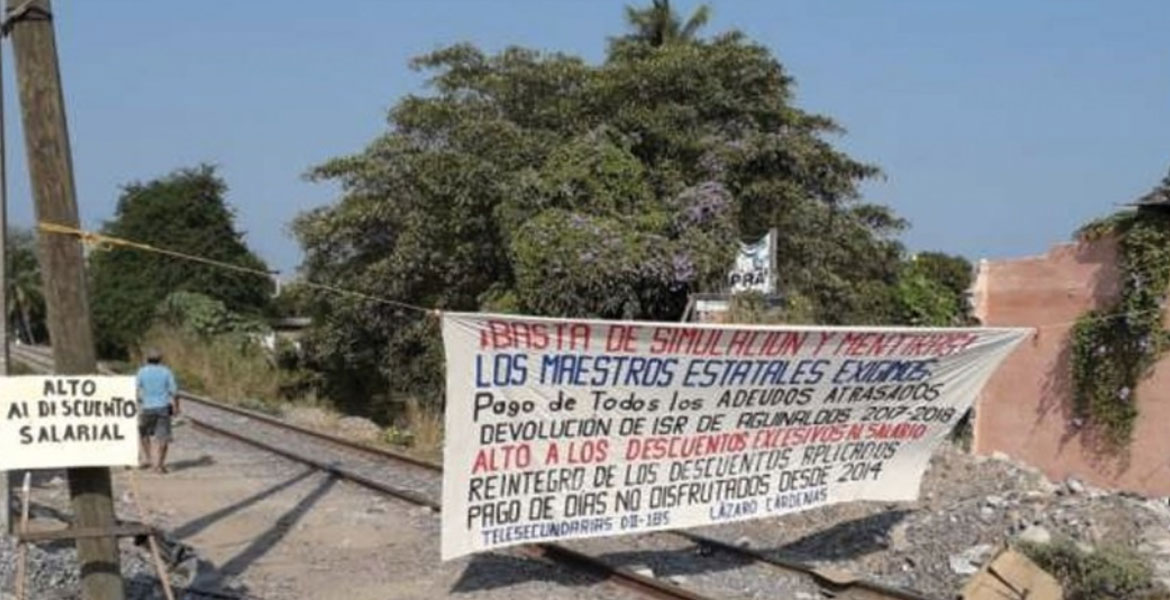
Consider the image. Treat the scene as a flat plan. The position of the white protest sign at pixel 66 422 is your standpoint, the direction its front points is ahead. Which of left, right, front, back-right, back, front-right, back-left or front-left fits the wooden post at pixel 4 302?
back

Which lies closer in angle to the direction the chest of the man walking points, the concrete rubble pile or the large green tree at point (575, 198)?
the large green tree

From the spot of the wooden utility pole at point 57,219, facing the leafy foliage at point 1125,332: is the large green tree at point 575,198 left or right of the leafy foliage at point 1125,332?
left

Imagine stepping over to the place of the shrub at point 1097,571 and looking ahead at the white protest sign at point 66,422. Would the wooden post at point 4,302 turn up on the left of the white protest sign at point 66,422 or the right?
right

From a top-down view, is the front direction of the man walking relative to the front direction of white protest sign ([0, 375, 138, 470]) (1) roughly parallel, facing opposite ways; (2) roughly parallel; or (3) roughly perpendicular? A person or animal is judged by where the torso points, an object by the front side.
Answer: roughly parallel, facing opposite ways

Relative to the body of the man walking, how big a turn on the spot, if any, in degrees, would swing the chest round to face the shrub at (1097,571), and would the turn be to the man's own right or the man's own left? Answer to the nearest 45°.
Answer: approximately 135° to the man's own right

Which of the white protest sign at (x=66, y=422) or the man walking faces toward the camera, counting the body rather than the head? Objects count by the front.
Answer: the white protest sign

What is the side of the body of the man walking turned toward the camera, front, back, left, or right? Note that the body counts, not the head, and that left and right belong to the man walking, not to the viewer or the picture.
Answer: back

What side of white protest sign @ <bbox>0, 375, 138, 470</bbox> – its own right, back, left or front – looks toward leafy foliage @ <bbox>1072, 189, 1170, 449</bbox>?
left

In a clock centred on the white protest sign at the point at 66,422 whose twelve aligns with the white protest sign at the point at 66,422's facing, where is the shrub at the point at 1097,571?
The shrub is roughly at 9 o'clock from the white protest sign.

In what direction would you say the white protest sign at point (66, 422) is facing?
toward the camera

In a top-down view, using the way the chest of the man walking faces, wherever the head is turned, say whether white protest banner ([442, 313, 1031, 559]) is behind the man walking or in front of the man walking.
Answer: behind

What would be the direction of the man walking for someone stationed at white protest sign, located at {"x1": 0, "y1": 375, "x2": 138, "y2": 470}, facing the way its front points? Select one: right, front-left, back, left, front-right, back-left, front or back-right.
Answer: back

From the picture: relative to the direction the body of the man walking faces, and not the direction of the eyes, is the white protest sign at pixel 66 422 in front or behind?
behind

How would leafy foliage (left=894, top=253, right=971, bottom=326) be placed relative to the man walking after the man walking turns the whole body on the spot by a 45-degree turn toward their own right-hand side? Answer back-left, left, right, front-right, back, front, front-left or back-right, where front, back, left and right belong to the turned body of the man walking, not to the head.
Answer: front-right
